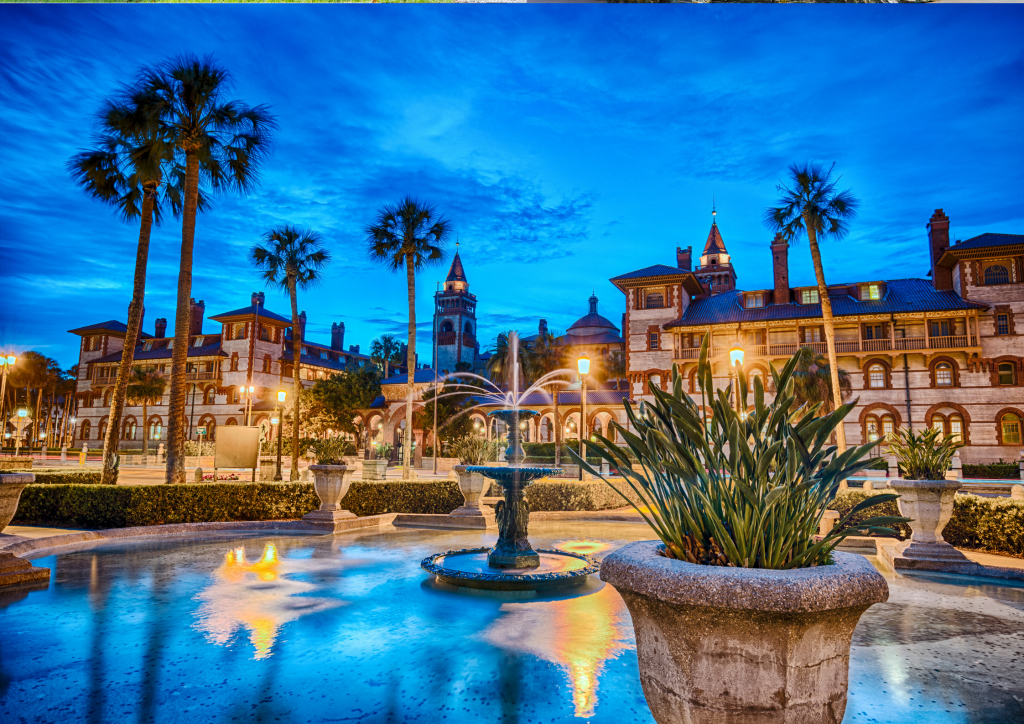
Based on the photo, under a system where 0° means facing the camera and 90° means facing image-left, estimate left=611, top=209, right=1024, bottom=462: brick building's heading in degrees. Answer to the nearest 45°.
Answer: approximately 0°

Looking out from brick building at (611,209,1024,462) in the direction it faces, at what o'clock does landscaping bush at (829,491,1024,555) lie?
The landscaping bush is roughly at 12 o'clock from the brick building.

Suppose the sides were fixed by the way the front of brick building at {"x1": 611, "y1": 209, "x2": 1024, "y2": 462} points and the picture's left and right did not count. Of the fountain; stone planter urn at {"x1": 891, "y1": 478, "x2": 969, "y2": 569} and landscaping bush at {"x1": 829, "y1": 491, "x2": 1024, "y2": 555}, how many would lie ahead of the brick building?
3

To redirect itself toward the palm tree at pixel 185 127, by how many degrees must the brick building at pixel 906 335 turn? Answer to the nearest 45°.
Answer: approximately 45° to its right

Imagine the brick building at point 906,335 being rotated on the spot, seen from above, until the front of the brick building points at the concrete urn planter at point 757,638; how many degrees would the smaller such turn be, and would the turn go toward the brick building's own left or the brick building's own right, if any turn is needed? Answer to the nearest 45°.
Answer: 0° — it already faces it

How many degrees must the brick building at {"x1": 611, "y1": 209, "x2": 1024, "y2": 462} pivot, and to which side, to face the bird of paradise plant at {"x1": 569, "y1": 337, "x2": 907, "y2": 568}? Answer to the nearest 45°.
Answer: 0° — it already faces it
